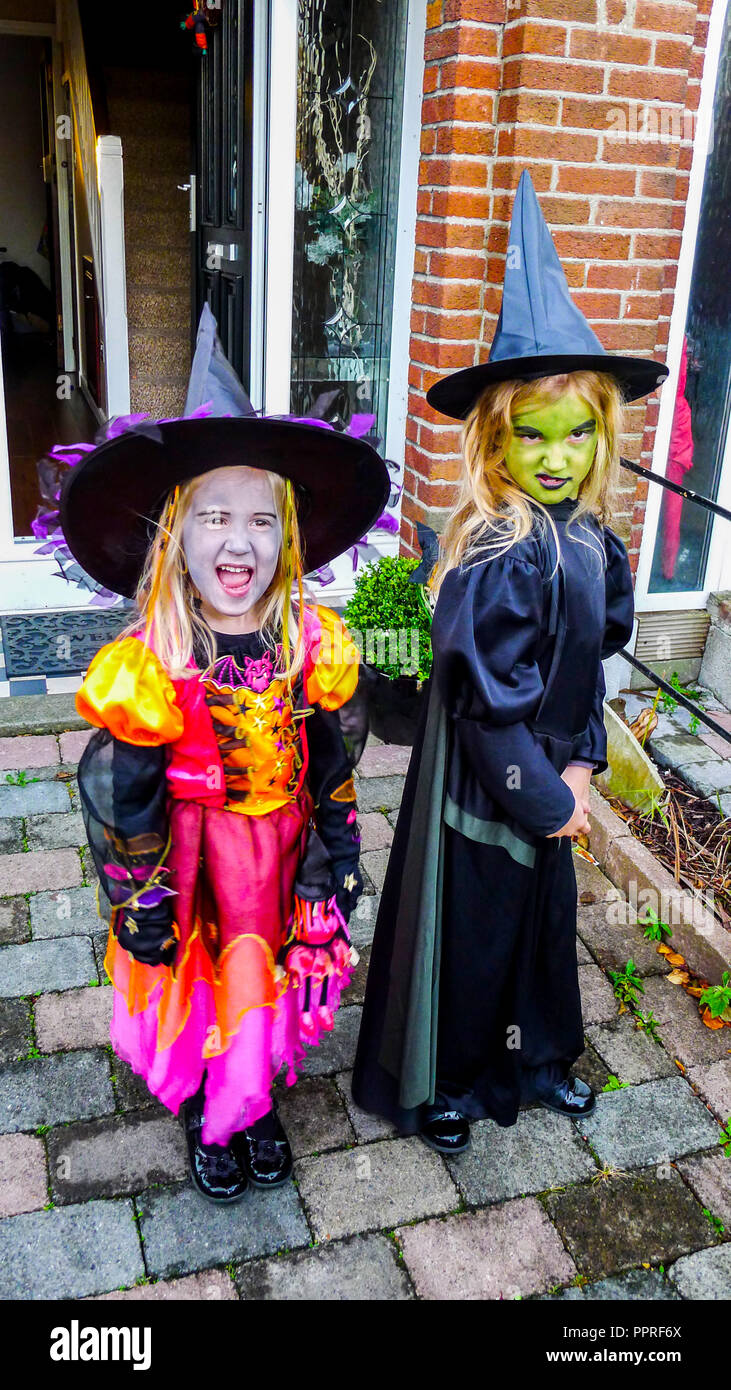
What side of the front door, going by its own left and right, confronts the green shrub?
left

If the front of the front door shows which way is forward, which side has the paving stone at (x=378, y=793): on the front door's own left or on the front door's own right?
on the front door's own left

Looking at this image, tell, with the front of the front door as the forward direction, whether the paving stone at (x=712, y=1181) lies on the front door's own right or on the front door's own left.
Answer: on the front door's own left

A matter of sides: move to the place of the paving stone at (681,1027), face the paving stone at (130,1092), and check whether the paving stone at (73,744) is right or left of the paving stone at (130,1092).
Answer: right

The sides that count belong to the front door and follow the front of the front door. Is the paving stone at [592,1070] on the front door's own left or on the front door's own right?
on the front door's own left

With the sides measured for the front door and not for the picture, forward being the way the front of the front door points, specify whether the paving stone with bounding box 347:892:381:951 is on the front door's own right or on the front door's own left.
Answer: on the front door's own left
